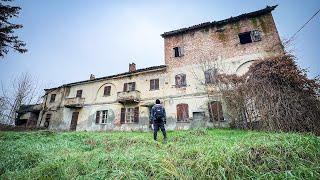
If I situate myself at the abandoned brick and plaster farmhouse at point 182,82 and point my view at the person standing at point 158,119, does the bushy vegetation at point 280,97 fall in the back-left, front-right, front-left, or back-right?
front-left

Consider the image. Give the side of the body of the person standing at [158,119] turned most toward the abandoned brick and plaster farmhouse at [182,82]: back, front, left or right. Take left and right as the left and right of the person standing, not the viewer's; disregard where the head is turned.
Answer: front

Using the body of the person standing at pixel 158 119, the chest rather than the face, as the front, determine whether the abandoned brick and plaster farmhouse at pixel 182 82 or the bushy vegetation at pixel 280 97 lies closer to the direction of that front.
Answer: the abandoned brick and plaster farmhouse

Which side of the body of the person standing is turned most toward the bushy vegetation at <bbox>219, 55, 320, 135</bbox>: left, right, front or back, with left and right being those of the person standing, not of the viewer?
right

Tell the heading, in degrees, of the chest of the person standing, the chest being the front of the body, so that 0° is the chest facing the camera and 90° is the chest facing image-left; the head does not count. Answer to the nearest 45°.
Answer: approximately 180°

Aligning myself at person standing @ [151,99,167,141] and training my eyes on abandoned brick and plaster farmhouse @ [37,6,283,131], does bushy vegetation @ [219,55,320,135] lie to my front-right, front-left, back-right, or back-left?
front-right
